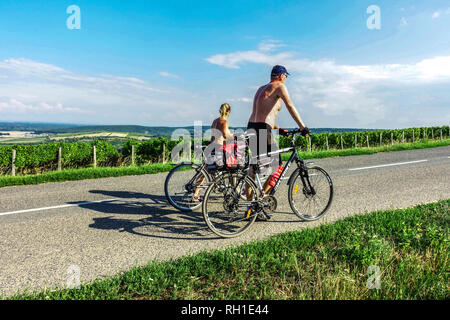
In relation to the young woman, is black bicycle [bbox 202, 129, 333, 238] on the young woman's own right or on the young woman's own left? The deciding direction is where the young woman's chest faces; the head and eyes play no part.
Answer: on the young woman's own right

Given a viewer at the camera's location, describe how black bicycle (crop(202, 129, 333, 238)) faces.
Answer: facing away from the viewer and to the right of the viewer

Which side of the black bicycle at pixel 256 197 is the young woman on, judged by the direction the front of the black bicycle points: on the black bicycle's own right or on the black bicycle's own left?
on the black bicycle's own left

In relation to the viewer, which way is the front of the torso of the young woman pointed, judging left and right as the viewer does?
facing away from the viewer and to the right of the viewer

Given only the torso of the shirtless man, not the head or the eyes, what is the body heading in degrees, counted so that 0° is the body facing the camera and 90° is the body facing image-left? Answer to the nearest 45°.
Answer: approximately 225°

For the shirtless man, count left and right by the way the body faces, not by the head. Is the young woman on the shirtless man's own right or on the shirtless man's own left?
on the shirtless man's own left

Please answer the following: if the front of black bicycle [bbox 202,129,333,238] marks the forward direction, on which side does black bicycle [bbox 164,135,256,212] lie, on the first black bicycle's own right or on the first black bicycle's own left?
on the first black bicycle's own left
